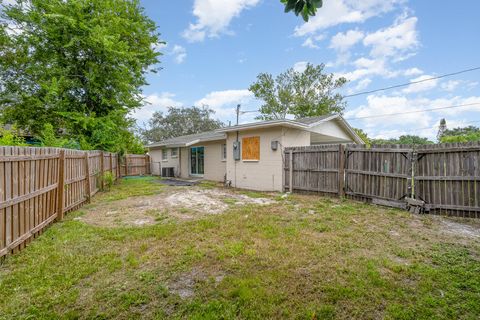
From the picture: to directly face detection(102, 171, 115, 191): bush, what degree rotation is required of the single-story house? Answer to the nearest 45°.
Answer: approximately 135° to its left

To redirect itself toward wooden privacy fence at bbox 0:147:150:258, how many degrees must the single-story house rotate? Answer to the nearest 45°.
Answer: approximately 180°

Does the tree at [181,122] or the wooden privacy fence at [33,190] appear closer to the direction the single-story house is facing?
the tree

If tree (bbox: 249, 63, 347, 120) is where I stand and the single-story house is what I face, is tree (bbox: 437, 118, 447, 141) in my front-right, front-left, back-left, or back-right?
back-left

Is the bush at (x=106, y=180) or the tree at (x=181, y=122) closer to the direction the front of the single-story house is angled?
the tree

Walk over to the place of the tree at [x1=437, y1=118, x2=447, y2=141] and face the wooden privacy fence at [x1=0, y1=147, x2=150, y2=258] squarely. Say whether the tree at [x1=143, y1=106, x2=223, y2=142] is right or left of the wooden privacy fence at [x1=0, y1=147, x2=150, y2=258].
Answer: right

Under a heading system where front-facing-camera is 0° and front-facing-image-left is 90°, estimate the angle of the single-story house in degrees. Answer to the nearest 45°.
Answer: approximately 225°

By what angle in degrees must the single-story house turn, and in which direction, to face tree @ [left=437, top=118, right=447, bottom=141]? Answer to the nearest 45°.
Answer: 0° — it already faces it

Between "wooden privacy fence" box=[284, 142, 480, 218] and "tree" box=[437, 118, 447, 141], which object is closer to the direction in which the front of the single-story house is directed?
the tree

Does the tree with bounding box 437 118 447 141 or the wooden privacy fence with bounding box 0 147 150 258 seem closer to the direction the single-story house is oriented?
the tree

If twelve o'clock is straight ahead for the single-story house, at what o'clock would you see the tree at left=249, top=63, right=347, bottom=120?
The tree is roughly at 11 o'clock from the single-story house.
